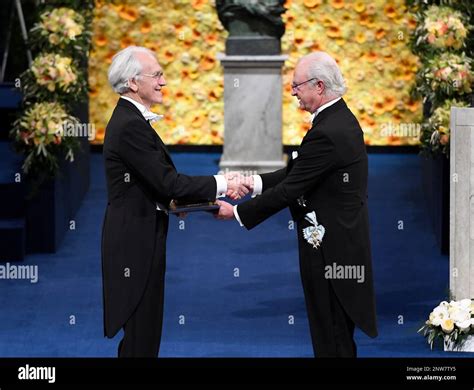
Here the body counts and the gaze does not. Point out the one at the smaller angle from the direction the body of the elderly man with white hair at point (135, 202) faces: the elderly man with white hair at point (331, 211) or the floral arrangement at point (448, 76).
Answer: the elderly man with white hair

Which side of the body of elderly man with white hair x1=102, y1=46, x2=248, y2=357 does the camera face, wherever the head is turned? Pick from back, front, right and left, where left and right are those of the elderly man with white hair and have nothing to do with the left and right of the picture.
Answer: right

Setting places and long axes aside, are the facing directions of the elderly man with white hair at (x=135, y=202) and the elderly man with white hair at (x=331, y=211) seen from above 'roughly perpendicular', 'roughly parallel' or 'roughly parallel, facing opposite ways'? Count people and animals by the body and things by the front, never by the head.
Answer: roughly parallel, facing opposite ways

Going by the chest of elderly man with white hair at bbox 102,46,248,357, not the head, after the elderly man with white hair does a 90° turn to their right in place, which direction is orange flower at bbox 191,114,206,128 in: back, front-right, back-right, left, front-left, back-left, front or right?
back

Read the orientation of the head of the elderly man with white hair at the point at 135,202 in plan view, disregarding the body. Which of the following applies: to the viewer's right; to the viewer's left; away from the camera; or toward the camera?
to the viewer's right

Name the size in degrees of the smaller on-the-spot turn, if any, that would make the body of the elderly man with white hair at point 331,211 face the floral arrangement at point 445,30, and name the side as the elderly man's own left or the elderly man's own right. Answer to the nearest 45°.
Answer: approximately 90° to the elderly man's own right

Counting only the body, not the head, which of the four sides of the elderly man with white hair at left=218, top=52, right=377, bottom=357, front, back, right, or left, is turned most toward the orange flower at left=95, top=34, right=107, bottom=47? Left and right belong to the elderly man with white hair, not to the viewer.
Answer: right

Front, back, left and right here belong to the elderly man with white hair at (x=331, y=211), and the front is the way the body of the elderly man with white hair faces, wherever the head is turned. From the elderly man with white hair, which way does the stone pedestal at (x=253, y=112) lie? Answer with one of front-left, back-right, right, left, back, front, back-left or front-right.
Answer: right

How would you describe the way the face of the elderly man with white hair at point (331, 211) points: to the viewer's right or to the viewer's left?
to the viewer's left

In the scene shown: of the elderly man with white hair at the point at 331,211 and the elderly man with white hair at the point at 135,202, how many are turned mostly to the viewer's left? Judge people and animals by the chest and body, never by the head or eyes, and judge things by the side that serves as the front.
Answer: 1

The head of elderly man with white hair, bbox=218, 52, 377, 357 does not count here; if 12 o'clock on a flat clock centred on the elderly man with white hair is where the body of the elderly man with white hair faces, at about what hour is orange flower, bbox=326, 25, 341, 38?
The orange flower is roughly at 3 o'clock from the elderly man with white hair.

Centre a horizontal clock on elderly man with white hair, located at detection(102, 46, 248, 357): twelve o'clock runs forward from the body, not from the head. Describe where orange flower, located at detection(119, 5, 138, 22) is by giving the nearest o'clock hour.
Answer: The orange flower is roughly at 9 o'clock from the elderly man with white hair.

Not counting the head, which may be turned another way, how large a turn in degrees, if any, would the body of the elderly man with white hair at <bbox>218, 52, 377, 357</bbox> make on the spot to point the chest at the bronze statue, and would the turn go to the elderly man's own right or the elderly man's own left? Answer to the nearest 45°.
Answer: approximately 90° to the elderly man's own right

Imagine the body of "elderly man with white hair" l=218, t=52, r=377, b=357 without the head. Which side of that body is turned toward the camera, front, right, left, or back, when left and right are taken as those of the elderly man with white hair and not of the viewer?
left

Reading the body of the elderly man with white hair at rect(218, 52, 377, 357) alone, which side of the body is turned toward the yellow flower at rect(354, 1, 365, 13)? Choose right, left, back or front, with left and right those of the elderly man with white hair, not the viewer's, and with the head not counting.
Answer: right
